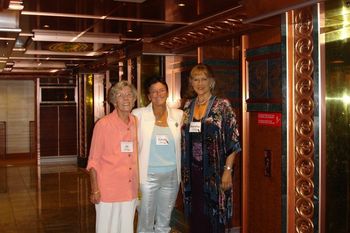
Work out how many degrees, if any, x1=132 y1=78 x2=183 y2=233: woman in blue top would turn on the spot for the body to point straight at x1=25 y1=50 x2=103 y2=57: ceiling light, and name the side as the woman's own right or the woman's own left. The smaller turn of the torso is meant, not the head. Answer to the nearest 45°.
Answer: approximately 180°

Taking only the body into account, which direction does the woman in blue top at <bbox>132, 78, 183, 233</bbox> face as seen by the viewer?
toward the camera

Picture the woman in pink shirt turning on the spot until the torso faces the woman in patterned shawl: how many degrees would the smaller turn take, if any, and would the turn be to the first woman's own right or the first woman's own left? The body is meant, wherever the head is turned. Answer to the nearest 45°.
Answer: approximately 45° to the first woman's own left

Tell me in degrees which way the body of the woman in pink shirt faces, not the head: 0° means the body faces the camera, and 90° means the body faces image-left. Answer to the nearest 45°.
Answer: approximately 315°

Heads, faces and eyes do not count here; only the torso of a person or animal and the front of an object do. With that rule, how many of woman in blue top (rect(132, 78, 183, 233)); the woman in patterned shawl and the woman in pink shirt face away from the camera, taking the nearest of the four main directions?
0

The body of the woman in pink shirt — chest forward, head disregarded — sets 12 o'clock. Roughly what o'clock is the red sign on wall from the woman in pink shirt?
The red sign on wall is roughly at 10 o'clock from the woman in pink shirt.

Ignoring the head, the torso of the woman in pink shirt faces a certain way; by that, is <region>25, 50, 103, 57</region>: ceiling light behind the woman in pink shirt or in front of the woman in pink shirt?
behind

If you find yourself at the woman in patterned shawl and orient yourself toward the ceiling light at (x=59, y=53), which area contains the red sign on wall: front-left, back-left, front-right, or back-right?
front-right

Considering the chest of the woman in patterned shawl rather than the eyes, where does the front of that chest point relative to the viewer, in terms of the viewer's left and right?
facing the viewer and to the left of the viewer
